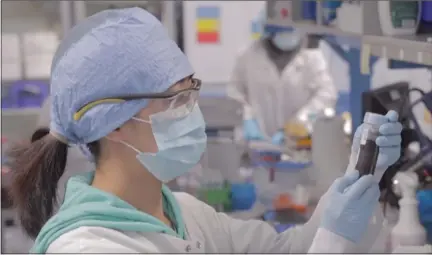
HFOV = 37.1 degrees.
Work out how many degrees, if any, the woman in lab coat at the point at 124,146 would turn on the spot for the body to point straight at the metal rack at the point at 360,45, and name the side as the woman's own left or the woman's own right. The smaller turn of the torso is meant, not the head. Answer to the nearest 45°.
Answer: approximately 45° to the woman's own left

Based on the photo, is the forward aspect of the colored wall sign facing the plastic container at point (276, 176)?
yes

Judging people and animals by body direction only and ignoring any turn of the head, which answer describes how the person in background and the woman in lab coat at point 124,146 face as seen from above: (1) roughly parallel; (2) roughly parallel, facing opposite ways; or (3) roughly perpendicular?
roughly perpendicular

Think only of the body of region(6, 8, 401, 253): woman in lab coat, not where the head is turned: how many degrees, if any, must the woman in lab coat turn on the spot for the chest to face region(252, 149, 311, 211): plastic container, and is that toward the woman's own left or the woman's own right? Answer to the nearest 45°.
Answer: approximately 90° to the woman's own left

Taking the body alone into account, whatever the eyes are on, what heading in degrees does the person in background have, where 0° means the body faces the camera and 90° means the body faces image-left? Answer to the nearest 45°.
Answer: approximately 0°

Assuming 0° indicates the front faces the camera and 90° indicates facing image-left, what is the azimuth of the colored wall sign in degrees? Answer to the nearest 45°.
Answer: approximately 0°

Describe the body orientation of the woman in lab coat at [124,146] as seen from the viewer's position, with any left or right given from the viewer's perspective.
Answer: facing to the right of the viewer

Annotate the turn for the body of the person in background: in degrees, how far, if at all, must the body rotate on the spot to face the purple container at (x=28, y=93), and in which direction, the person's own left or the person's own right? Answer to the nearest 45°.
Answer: approximately 45° to the person's own right

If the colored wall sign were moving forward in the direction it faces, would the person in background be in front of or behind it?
in front

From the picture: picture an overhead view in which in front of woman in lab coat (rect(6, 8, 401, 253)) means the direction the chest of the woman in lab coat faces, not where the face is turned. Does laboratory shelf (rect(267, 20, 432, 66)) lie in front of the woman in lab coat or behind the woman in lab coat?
in front
